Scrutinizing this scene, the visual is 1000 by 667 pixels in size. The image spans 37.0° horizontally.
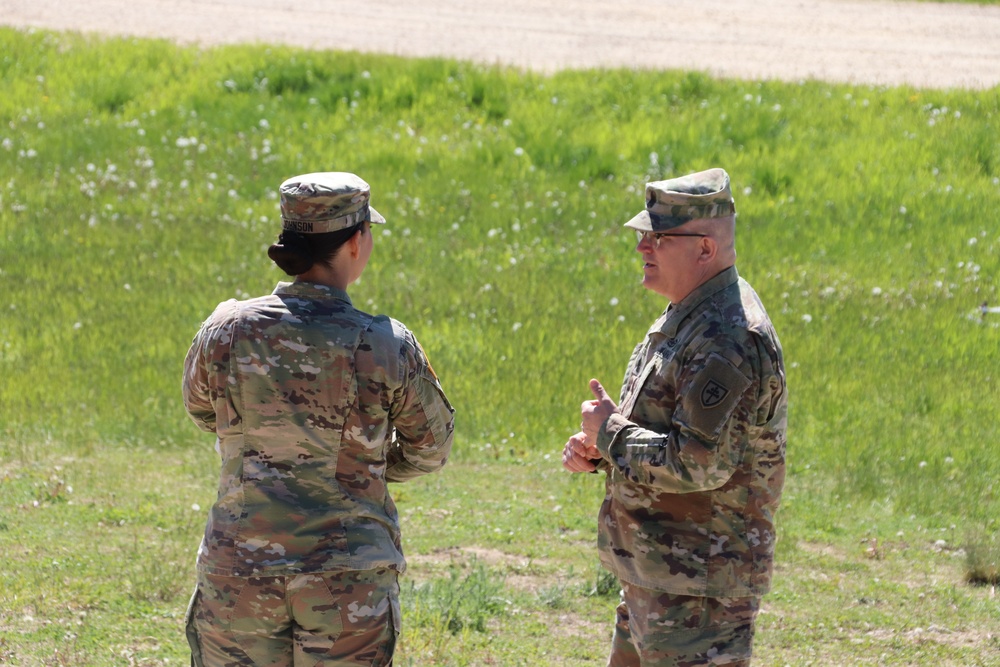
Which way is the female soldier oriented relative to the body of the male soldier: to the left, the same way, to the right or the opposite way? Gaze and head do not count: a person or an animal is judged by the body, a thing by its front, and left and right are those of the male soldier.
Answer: to the right

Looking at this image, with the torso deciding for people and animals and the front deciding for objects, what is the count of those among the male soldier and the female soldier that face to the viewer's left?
1

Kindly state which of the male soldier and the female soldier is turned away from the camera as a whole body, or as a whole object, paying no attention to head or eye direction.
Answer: the female soldier

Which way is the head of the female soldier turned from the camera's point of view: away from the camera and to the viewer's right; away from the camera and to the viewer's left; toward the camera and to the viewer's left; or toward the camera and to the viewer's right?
away from the camera and to the viewer's right

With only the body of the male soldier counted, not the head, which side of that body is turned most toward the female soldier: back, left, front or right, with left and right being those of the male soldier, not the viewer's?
front

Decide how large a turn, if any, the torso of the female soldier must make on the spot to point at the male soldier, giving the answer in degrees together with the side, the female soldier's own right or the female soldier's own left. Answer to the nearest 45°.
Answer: approximately 90° to the female soldier's own right

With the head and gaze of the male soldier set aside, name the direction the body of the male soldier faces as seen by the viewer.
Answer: to the viewer's left

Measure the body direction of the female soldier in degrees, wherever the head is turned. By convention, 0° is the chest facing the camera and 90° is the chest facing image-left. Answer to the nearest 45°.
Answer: approximately 180°

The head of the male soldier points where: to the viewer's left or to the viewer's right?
to the viewer's left
